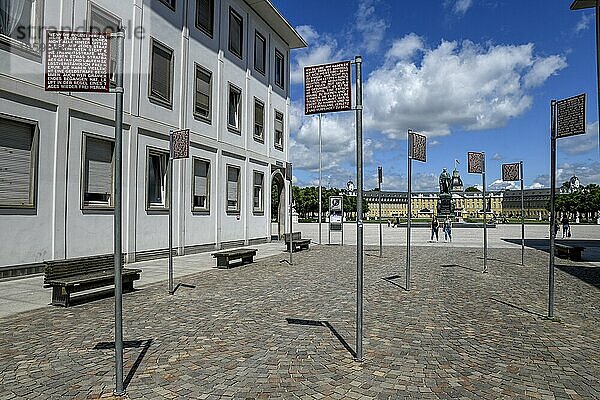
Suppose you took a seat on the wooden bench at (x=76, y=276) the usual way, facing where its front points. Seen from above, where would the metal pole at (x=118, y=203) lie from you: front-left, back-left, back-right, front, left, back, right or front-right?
front-right

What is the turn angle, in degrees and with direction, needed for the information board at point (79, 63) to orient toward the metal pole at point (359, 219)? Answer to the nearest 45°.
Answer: approximately 90° to its left

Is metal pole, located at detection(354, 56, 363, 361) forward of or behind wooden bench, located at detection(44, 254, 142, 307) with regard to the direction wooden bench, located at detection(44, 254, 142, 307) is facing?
forward

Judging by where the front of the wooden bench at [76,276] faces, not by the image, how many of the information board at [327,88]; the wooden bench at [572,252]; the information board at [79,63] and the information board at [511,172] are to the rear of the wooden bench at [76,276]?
0

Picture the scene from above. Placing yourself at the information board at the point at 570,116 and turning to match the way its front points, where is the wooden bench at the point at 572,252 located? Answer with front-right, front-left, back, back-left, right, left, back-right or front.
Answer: back-right

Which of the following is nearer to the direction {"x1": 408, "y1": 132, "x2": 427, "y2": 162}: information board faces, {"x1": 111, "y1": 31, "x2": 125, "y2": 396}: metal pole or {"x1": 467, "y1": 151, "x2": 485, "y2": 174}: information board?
the metal pole

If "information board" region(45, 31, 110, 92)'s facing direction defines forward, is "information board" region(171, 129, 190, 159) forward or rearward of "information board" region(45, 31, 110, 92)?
rearward

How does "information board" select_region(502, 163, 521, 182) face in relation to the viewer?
toward the camera

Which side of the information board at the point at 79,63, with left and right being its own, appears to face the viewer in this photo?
front

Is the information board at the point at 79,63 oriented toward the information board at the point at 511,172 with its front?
no

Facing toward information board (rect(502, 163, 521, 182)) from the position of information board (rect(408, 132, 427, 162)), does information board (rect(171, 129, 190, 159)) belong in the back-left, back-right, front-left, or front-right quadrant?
back-left

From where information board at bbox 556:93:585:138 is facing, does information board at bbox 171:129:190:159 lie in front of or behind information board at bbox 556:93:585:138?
in front
